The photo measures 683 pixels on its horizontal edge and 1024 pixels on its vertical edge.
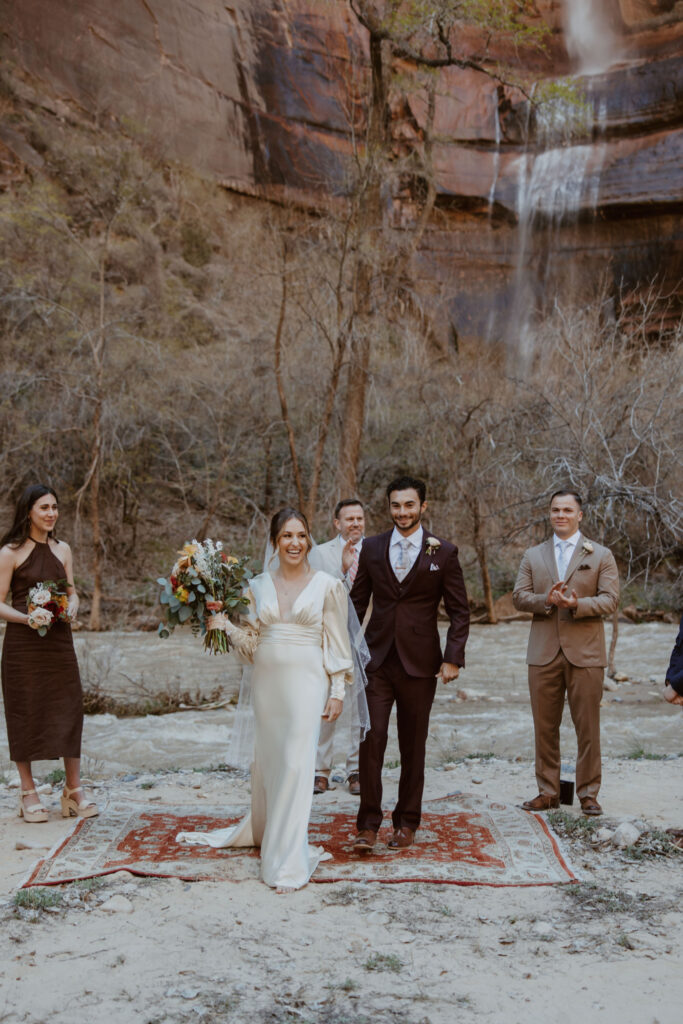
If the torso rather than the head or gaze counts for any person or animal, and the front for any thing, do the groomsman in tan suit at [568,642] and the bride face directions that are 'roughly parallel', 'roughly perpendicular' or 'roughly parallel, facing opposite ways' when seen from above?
roughly parallel

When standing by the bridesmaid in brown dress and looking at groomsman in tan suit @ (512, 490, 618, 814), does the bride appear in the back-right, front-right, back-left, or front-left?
front-right

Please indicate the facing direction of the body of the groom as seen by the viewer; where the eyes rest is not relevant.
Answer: toward the camera

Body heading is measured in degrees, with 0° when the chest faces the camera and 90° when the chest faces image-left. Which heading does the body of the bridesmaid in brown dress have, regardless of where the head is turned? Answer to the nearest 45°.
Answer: approximately 315°

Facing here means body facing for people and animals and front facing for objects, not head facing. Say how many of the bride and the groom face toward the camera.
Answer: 2

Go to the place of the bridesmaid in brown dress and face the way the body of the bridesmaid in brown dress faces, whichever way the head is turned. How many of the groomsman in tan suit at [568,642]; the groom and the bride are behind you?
0

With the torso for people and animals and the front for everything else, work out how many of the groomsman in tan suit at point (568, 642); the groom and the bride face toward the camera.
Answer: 3

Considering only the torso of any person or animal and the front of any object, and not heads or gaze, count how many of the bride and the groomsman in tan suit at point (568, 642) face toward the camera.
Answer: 2

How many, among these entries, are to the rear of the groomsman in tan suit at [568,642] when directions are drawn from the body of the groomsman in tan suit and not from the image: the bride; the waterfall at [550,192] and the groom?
1

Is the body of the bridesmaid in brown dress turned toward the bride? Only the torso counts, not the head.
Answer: yes

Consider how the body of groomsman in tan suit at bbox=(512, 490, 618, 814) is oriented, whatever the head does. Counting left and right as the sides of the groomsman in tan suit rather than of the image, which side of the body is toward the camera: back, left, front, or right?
front

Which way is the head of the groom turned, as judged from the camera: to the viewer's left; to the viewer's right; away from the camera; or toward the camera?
toward the camera

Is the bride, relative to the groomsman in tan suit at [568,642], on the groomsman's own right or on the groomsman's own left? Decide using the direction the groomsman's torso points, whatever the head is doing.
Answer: on the groomsman's own right

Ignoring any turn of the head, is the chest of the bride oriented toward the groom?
no

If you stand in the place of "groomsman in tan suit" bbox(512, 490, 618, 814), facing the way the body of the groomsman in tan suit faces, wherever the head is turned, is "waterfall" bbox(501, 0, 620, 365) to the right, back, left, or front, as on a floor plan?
back

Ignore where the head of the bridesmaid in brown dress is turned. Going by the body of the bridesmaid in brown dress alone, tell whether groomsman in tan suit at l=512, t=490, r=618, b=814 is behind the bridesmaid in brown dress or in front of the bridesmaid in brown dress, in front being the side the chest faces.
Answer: in front
